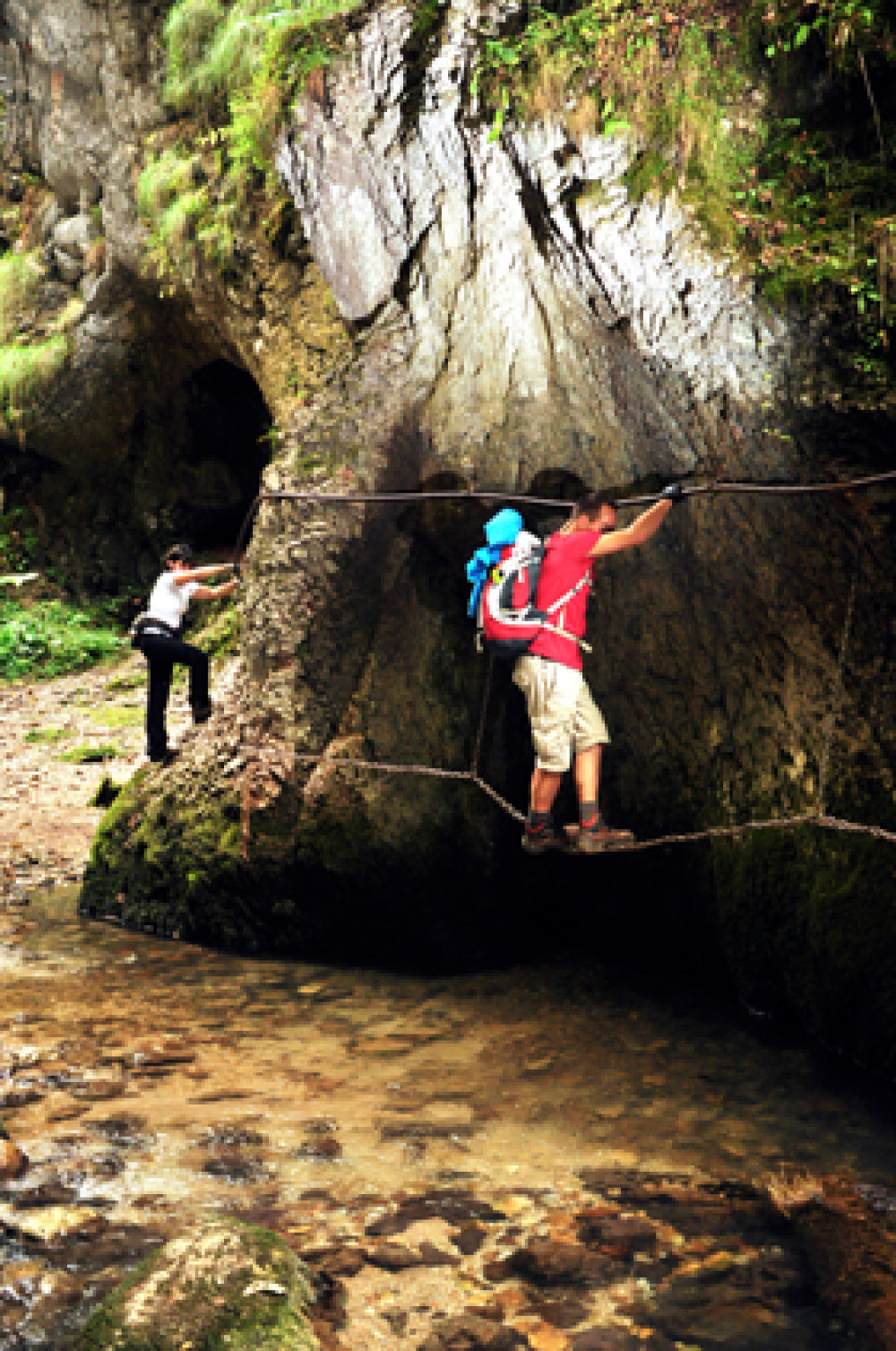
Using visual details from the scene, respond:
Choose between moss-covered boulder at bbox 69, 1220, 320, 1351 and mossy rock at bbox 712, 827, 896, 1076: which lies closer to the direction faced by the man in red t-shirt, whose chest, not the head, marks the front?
the mossy rock

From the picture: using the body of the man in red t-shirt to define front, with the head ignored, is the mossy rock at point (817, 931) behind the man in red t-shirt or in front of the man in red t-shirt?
in front

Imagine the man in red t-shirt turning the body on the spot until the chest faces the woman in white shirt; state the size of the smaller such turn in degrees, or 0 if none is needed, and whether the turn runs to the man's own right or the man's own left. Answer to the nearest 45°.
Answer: approximately 135° to the man's own left

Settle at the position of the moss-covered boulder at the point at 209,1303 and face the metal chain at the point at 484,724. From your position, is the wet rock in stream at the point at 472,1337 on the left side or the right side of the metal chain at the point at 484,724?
right

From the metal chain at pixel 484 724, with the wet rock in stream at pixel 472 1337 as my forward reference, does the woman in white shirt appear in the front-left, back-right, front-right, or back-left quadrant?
back-right
